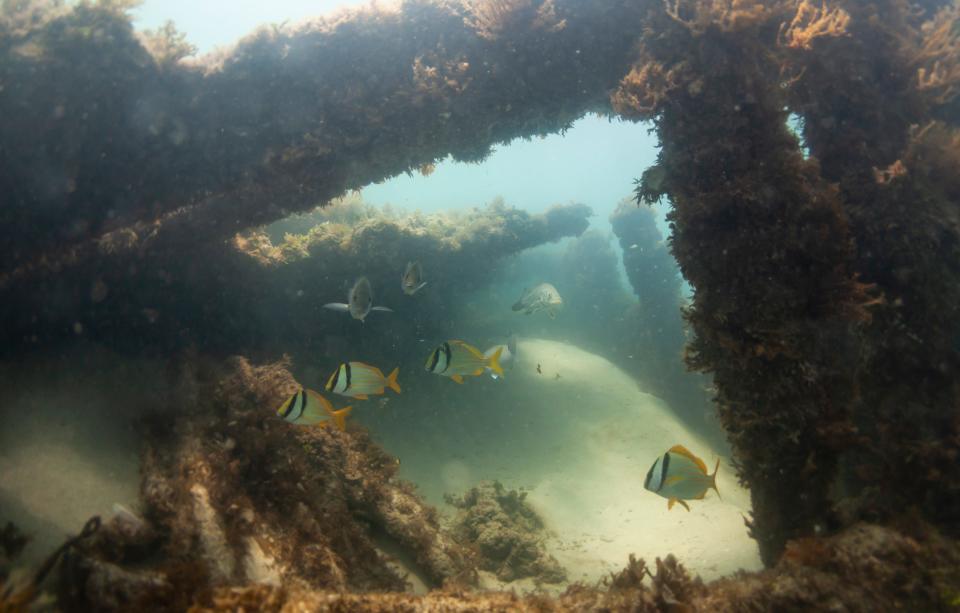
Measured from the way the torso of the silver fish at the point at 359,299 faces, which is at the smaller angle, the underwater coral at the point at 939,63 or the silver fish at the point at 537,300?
the underwater coral

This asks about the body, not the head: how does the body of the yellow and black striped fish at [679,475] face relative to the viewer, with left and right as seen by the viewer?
facing to the left of the viewer

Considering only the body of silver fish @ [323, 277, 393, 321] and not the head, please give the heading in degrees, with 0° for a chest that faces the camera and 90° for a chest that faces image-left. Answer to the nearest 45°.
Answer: approximately 0°

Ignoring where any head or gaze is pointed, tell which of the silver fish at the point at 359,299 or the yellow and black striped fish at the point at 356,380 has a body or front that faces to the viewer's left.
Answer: the yellow and black striped fish

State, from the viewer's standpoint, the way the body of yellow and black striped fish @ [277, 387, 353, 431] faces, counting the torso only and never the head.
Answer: to the viewer's left

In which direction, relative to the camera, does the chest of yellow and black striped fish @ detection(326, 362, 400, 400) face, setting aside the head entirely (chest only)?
to the viewer's left

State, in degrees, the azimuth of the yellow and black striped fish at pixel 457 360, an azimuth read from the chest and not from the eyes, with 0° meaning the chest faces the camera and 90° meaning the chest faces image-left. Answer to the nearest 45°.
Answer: approximately 90°

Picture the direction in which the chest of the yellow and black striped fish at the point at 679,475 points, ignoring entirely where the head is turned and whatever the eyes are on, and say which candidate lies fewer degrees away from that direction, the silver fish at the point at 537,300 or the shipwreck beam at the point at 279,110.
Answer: the shipwreck beam

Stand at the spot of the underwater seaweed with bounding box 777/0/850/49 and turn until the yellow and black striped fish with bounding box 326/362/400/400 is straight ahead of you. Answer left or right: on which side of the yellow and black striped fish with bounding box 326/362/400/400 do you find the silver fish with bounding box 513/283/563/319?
right
